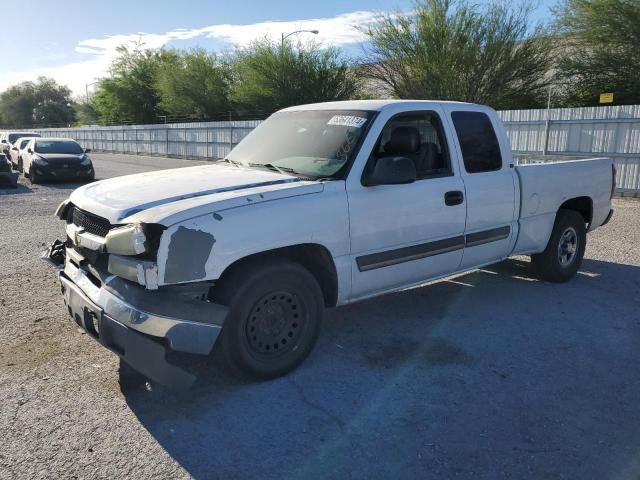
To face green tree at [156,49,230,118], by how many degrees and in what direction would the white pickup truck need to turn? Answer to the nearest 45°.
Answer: approximately 135° to its right

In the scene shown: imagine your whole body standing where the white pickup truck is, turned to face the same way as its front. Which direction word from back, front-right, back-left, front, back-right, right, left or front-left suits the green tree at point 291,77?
back-right

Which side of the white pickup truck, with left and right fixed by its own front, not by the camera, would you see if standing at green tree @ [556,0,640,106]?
back

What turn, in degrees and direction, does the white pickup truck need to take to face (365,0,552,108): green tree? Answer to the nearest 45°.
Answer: approximately 135° to its right

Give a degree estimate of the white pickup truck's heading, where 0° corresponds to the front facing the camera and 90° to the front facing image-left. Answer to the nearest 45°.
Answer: approximately 45°
